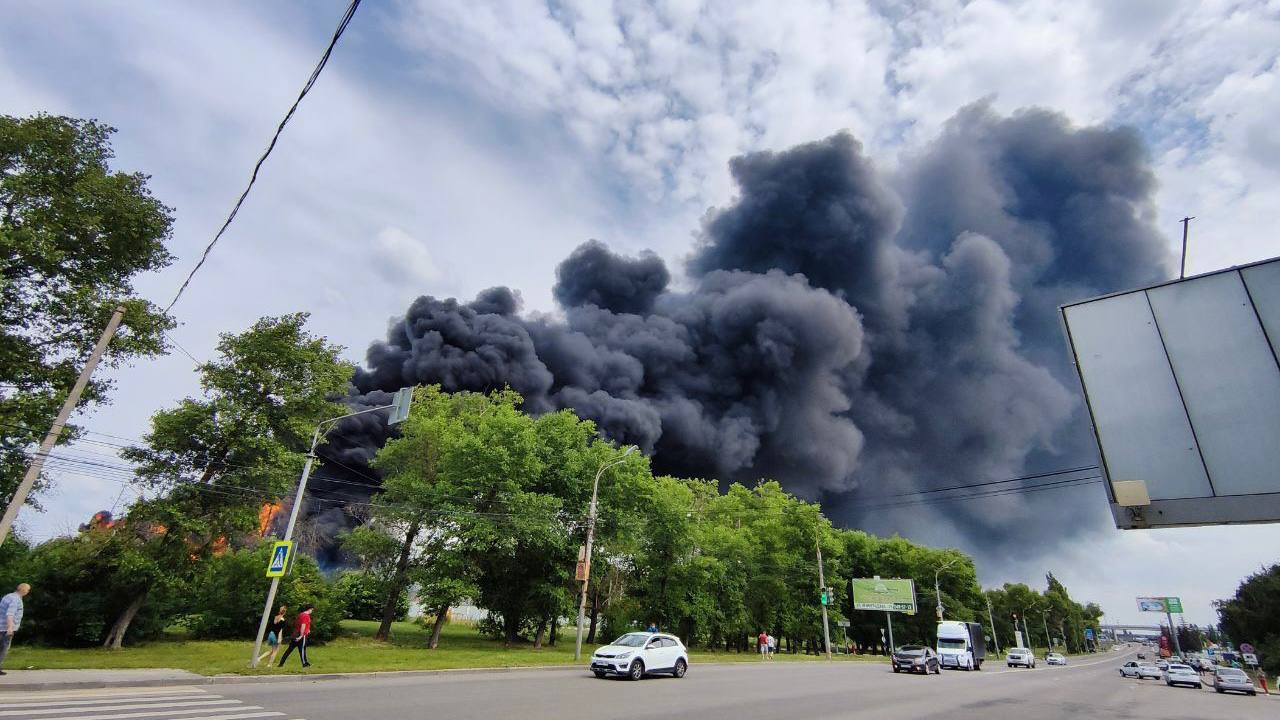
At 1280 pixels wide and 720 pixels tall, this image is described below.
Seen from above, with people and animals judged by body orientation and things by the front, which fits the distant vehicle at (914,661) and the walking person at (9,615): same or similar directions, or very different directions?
very different directions

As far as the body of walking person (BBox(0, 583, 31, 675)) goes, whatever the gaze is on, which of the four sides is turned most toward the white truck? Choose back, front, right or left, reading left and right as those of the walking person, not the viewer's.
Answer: front

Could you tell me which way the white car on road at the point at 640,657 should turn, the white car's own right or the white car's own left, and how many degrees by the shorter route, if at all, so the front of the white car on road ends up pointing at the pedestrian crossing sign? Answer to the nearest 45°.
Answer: approximately 45° to the white car's own right

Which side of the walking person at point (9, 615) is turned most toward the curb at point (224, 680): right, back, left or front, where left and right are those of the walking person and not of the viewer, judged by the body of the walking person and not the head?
front

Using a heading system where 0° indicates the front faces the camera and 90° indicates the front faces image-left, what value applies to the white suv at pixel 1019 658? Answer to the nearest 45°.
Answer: approximately 45°

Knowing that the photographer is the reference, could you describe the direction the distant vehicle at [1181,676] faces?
facing away from the viewer

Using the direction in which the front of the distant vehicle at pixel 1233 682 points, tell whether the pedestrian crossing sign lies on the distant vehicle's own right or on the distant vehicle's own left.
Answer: on the distant vehicle's own left

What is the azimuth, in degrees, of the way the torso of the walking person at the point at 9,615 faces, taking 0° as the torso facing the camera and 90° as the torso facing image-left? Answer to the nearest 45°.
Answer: approximately 270°

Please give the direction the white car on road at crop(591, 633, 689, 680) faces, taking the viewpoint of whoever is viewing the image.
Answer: facing the viewer and to the left of the viewer

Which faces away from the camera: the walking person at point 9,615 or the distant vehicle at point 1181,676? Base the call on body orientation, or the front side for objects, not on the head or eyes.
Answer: the distant vehicle
